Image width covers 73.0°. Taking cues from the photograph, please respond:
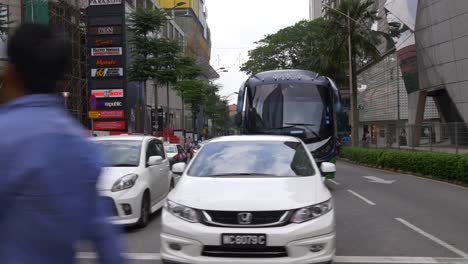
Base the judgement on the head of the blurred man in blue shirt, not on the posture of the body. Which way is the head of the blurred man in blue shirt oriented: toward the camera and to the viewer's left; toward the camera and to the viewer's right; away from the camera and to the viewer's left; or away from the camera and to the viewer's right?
away from the camera and to the viewer's left

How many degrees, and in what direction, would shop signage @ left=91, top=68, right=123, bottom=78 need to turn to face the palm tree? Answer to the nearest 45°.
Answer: approximately 90° to its left

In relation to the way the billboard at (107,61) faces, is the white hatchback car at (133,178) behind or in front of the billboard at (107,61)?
in front

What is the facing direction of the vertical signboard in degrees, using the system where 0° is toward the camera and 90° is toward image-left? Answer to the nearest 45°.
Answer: approximately 0°

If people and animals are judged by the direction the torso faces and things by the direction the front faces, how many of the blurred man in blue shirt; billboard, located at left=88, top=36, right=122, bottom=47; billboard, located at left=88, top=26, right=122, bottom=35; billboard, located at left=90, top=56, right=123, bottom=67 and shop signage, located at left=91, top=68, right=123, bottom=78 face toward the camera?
4

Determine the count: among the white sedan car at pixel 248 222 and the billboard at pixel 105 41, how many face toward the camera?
2

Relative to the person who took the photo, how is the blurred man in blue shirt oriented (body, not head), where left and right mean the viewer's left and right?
facing away from the viewer and to the left of the viewer

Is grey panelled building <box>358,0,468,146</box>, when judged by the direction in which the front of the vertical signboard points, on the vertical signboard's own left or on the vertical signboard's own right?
on the vertical signboard's own left
